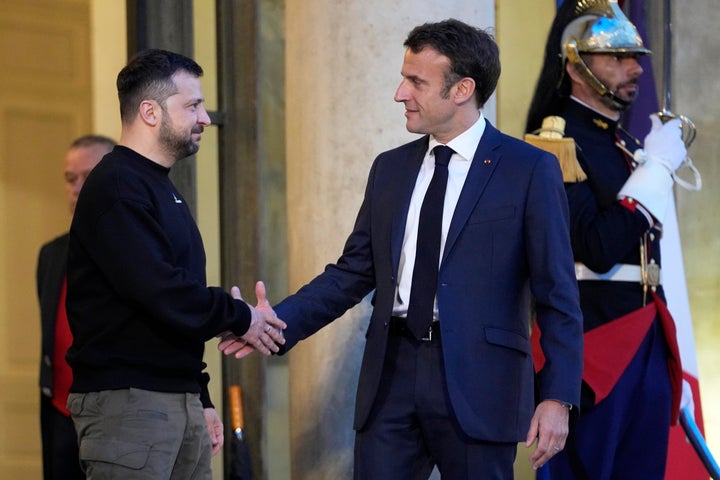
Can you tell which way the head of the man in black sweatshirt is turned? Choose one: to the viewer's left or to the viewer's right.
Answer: to the viewer's right

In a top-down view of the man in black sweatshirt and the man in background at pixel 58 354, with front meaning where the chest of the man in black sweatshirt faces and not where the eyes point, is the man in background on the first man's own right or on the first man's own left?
on the first man's own left

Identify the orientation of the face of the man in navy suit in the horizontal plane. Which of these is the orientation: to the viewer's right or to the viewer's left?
to the viewer's left

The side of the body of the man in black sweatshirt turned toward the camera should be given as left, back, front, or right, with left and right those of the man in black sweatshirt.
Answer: right

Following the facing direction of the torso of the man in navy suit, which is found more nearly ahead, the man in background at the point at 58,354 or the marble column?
the man in background
